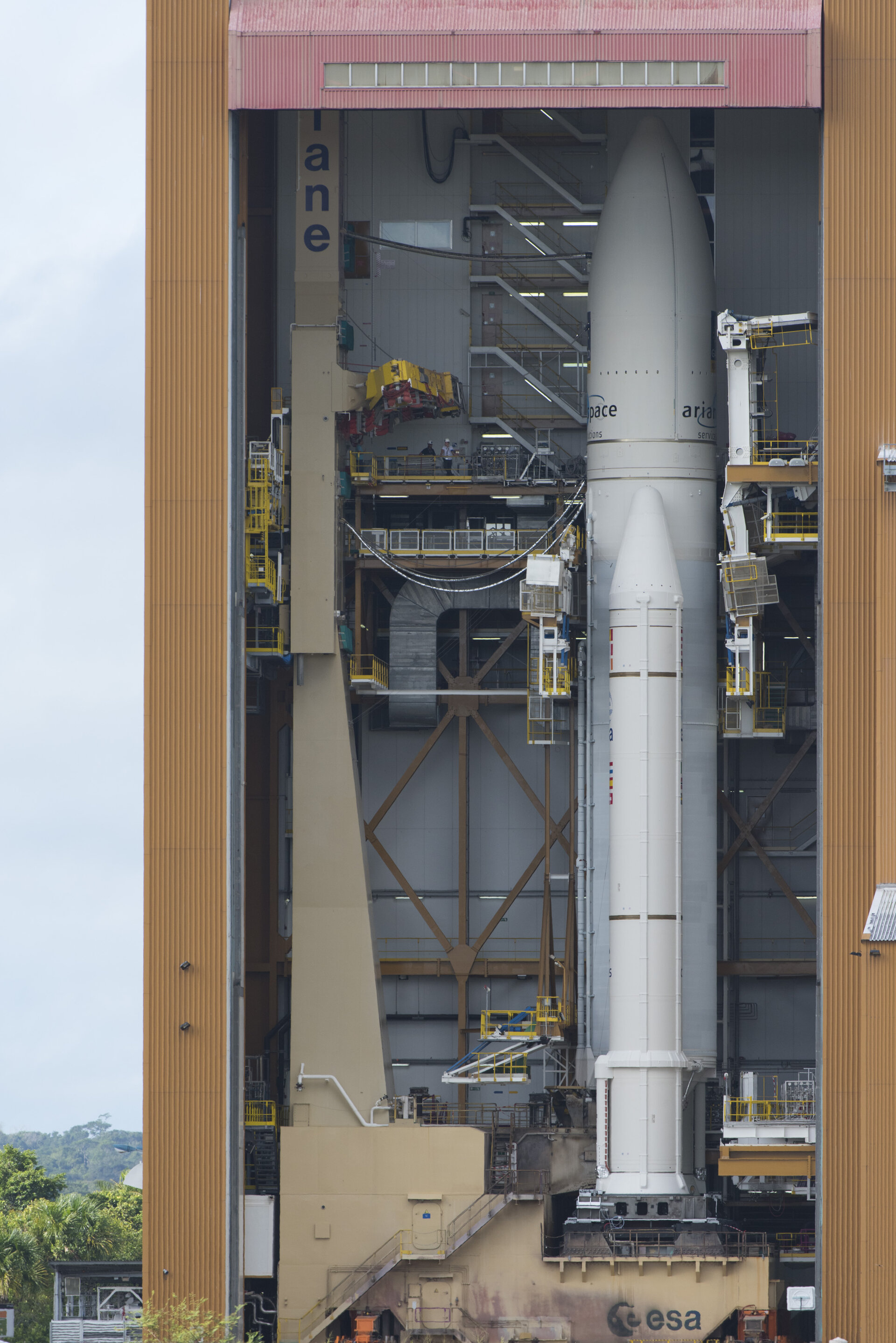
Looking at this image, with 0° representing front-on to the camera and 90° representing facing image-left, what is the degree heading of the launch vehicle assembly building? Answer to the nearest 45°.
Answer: approximately 0°
